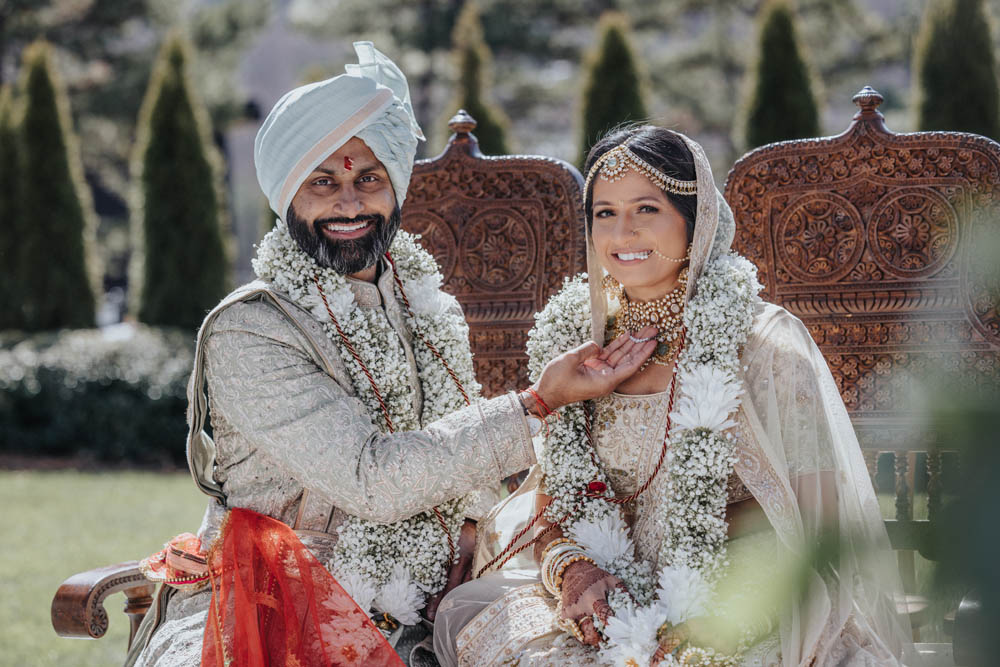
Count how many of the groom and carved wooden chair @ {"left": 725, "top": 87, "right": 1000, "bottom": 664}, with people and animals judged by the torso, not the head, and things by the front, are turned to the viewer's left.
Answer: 0

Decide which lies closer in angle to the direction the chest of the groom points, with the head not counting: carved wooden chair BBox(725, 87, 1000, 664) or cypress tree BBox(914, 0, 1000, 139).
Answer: the carved wooden chair

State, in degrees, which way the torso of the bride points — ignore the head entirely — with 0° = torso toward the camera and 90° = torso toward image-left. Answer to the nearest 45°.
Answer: approximately 45°

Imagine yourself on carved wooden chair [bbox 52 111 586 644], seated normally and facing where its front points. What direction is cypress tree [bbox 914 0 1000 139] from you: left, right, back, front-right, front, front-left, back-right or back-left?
back

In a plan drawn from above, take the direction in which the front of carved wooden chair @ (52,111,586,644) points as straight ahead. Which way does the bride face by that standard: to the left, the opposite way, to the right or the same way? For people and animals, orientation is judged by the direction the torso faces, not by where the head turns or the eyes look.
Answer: the same way

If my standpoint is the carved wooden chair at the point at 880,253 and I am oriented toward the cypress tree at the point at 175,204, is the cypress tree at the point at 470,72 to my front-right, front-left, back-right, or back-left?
front-right

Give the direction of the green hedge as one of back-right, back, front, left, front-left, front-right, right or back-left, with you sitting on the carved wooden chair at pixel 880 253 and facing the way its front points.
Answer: back-right

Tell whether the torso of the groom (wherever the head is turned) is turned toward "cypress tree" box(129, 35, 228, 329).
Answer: no

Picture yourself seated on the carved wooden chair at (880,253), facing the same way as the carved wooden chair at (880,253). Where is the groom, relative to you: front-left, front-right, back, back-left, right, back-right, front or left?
front-right

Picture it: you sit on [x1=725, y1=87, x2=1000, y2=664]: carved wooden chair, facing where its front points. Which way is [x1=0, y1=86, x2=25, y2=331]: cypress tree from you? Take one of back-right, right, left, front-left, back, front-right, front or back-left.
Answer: back-right

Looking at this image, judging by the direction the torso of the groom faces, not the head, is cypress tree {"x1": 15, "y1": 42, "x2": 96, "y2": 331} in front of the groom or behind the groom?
behind

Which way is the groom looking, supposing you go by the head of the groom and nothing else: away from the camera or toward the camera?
toward the camera

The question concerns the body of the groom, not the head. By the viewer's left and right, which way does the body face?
facing the viewer and to the right of the viewer

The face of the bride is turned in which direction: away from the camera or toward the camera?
toward the camera

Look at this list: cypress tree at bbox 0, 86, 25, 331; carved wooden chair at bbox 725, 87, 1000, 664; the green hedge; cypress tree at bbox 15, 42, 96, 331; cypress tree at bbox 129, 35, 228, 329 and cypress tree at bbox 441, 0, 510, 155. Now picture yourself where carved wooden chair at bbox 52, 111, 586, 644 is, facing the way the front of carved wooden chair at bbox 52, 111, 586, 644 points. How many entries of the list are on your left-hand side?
1

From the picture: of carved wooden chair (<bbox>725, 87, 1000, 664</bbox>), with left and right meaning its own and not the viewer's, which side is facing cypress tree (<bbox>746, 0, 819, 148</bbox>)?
back

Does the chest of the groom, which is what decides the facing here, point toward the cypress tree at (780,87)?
no

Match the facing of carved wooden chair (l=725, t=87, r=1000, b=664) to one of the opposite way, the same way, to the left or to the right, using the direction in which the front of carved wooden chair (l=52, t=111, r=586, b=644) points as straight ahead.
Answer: the same way

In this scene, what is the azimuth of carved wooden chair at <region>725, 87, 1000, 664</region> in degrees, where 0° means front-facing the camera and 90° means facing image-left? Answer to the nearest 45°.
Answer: approximately 0°
